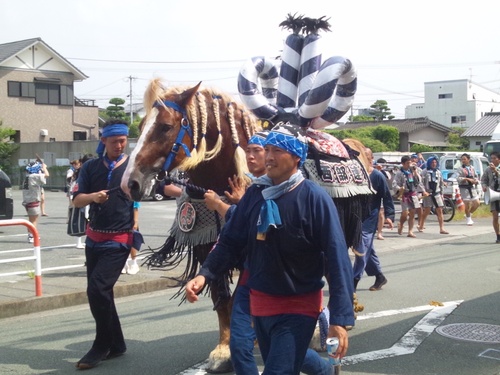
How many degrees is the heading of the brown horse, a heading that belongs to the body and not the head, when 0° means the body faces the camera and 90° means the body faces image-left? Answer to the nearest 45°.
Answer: approximately 45°

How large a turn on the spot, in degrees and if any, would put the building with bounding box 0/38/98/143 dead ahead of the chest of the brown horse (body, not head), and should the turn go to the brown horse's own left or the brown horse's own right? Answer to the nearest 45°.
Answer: approximately 135° to the brown horse's own right

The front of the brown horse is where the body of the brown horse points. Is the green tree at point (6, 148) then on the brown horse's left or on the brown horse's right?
on the brown horse's right

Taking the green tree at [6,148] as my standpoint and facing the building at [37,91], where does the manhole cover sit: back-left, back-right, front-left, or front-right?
back-right
